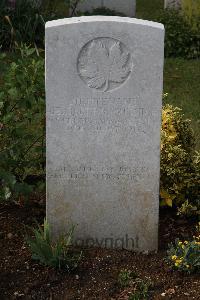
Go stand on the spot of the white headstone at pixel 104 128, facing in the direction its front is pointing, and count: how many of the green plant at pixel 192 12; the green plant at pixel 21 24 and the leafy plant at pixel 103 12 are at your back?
3

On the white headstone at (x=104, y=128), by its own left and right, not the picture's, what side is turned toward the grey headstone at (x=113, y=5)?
back

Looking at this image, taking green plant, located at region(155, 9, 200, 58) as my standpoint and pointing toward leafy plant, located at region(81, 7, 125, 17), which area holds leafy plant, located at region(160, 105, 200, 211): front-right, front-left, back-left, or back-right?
back-left

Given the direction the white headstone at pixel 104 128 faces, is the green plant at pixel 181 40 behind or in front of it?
behind

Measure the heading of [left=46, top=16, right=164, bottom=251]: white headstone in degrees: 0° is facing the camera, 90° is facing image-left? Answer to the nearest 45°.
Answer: approximately 0°

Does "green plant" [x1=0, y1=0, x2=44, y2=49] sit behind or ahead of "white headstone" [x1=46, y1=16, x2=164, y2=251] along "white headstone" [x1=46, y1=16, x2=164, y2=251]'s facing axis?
behind

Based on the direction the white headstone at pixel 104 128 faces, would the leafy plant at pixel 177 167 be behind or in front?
behind

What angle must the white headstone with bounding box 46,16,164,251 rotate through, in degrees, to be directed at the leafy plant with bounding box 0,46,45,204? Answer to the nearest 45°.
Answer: approximately 135° to its right

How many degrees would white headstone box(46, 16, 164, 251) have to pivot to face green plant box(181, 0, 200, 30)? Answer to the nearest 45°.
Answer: approximately 180°

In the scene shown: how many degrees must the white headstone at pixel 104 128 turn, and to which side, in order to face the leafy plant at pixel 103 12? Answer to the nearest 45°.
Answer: approximately 180°
